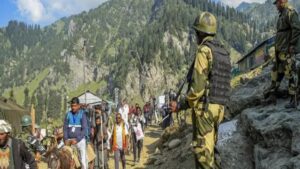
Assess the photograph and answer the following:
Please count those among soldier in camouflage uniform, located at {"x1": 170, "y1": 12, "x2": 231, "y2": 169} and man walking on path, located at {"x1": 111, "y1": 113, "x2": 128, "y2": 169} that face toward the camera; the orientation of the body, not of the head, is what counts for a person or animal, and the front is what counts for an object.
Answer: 1

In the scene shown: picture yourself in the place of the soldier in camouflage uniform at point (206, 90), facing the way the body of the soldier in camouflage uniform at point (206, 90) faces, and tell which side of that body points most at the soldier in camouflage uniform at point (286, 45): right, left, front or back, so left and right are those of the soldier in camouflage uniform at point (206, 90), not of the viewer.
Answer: right

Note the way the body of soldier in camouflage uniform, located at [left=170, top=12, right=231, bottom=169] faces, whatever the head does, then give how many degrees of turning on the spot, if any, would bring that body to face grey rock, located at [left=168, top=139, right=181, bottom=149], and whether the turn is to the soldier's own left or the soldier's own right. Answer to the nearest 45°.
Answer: approximately 45° to the soldier's own right

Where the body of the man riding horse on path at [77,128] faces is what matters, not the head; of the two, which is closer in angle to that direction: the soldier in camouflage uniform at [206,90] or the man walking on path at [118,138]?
the soldier in camouflage uniform

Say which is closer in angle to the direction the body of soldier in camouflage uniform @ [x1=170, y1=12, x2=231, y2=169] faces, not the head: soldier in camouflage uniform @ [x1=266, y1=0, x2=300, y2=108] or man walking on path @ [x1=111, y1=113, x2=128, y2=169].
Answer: the man walking on path

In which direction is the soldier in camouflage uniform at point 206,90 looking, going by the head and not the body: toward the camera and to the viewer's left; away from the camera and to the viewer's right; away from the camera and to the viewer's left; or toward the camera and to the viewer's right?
away from the camera and to the viewer's left

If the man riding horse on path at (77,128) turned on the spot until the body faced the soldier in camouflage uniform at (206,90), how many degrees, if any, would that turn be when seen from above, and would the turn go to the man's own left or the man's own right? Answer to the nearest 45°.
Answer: approximately 45° to the man's own left

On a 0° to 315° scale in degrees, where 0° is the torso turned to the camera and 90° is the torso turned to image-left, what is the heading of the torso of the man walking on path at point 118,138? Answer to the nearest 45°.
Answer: approximately 0°

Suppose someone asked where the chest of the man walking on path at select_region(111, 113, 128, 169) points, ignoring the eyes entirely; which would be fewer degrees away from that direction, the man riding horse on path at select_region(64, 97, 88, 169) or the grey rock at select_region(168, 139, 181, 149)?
the man riding horse on path

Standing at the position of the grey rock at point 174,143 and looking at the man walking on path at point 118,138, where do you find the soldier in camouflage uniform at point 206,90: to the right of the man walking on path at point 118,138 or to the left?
left

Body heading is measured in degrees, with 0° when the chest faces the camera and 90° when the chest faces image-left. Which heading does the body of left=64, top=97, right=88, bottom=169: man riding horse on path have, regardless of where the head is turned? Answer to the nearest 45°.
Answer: approximately 45°

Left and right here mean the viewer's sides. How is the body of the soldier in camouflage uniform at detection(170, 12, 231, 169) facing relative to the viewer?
facing away from the viewer and to the left of the viewer
